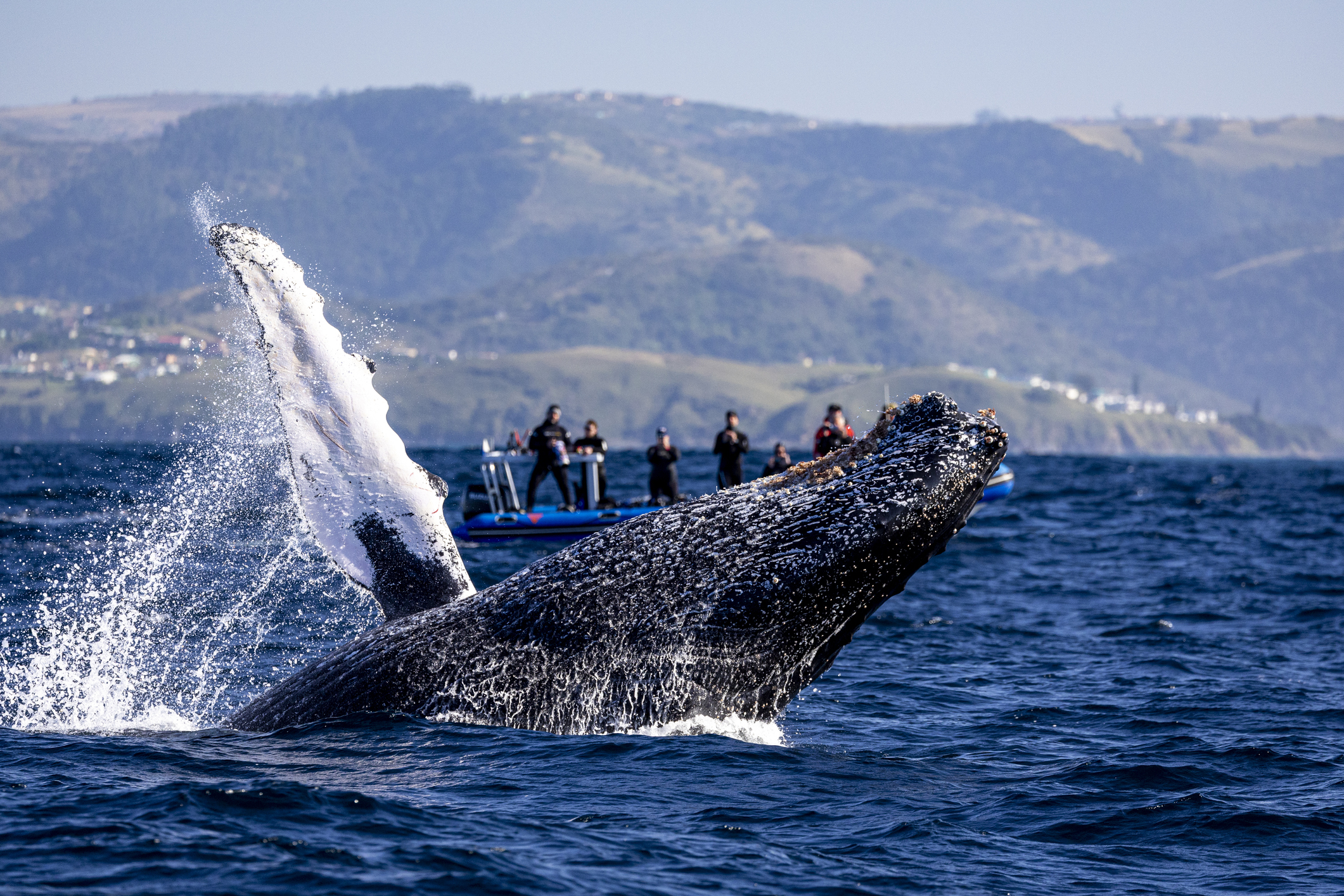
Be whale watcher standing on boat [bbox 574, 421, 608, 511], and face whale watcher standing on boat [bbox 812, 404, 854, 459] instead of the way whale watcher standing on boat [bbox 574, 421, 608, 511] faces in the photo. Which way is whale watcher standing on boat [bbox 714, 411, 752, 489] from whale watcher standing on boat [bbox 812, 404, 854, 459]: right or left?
left

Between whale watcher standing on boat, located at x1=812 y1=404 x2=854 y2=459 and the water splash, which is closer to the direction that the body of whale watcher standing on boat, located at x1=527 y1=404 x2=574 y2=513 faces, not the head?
the water splash

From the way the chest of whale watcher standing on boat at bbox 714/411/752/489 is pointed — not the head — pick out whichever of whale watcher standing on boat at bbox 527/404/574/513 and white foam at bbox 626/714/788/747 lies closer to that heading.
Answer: the white foam

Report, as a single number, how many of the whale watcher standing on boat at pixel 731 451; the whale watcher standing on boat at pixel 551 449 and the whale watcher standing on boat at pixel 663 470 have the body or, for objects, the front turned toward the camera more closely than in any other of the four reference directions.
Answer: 3

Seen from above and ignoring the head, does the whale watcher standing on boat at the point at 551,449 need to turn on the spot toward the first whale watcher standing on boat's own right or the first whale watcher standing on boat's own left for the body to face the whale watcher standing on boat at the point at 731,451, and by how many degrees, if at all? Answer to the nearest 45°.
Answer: approximately 90° to the first whale watcher standing on boat's own left

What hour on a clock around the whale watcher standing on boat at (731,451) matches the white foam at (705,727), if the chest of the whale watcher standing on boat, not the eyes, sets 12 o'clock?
The white foam is roughly at 12 o'clock from the whale watcher standing on boat.

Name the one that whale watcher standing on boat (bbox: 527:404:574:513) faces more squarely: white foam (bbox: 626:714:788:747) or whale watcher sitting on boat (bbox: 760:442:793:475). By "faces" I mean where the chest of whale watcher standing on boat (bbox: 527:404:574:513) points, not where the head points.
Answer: the white foam

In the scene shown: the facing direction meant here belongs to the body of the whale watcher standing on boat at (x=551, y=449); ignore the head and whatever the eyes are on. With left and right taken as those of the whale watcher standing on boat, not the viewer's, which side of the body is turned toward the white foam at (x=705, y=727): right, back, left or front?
front

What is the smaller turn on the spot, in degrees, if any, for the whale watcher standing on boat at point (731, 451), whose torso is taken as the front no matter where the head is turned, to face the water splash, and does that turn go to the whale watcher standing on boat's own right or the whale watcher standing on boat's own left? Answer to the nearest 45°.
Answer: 0° — they already face it

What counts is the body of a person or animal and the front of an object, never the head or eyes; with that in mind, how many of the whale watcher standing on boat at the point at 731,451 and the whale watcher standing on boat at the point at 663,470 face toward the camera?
2
